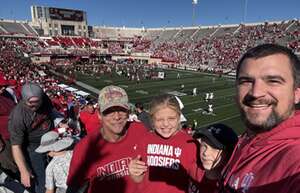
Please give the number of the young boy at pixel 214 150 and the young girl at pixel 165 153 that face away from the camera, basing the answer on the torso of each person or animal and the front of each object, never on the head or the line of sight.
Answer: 0

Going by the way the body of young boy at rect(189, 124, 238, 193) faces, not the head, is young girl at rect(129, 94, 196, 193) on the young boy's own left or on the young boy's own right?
on the young boy's own right

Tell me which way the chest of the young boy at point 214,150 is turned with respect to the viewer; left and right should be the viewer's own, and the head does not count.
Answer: facing the viewer and to the left of the viewer

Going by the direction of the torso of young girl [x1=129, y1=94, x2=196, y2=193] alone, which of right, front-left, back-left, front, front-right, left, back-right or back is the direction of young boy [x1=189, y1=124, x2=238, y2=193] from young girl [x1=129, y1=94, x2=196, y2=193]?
front-left

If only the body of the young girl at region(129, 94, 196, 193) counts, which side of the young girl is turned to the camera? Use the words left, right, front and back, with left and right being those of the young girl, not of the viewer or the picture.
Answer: front
